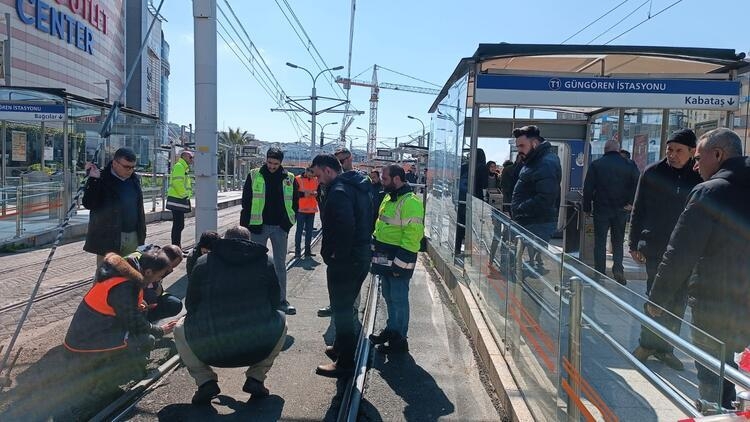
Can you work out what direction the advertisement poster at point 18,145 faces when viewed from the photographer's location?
facing the viewer

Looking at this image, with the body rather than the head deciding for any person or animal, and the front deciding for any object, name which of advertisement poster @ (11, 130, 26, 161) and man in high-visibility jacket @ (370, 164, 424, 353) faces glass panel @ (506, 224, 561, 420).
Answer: the advertisement poster

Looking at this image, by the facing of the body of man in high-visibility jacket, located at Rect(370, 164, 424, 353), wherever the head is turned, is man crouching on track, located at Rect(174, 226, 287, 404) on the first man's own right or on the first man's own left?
on the first man's own left

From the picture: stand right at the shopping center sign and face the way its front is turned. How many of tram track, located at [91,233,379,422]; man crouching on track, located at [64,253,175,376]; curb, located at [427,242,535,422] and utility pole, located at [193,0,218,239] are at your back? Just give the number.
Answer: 0

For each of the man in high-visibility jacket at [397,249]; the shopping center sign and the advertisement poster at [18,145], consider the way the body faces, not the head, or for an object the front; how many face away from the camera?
0

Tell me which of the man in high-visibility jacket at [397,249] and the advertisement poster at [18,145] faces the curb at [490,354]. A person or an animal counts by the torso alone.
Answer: the advertisement poster

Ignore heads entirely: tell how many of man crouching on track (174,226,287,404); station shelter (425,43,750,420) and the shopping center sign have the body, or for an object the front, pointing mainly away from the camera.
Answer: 1

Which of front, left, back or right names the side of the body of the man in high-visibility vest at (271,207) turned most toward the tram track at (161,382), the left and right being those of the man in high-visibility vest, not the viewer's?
front

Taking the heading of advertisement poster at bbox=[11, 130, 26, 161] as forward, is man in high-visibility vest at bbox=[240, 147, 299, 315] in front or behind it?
in front

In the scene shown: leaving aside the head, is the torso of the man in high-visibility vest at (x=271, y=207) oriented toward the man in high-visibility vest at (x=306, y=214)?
no

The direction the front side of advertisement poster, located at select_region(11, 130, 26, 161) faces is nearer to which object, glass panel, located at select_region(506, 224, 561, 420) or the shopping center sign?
the glass panel

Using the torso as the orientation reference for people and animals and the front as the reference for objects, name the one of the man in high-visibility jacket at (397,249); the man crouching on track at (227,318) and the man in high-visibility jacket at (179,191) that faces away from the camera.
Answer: the man crouching on track
